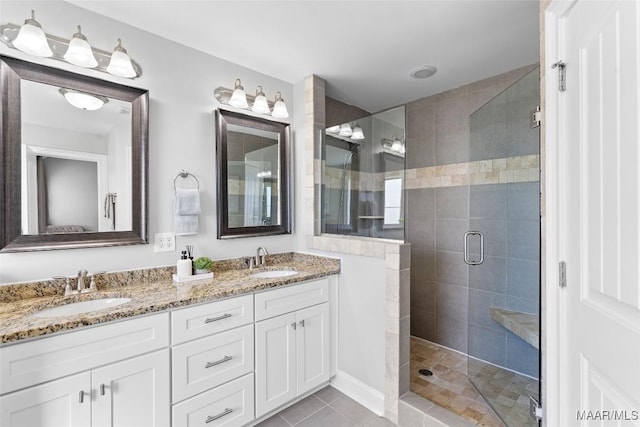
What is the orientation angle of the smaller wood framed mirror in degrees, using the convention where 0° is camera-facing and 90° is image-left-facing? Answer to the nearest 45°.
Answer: approximately 315°

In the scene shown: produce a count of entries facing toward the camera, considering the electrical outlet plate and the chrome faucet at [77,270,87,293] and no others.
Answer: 2

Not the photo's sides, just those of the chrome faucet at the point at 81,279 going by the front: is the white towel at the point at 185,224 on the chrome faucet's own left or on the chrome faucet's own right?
on the chrome faucet's own left

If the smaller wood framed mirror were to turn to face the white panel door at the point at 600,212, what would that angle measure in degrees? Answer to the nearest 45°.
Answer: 0° — it already faces it

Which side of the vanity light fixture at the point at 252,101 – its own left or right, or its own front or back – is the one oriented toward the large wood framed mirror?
right

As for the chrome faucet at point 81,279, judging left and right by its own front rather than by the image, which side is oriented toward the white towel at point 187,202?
left

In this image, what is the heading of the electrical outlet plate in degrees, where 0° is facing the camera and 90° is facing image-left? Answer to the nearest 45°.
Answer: approximately 0°
